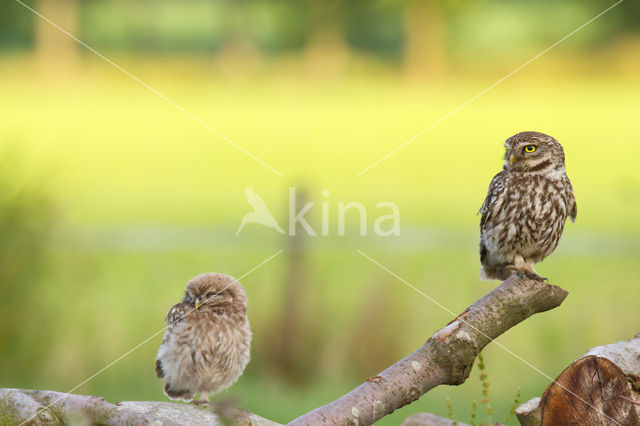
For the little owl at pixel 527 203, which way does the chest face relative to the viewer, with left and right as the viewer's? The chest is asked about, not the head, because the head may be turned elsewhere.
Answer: facing the viewer and to the right of the viewer

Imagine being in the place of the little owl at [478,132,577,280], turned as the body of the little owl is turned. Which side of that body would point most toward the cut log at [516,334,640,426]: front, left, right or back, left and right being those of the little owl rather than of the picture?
front

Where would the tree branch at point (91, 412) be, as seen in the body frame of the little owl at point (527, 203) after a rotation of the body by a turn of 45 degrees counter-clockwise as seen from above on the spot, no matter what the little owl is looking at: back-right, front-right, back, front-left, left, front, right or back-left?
back-right
